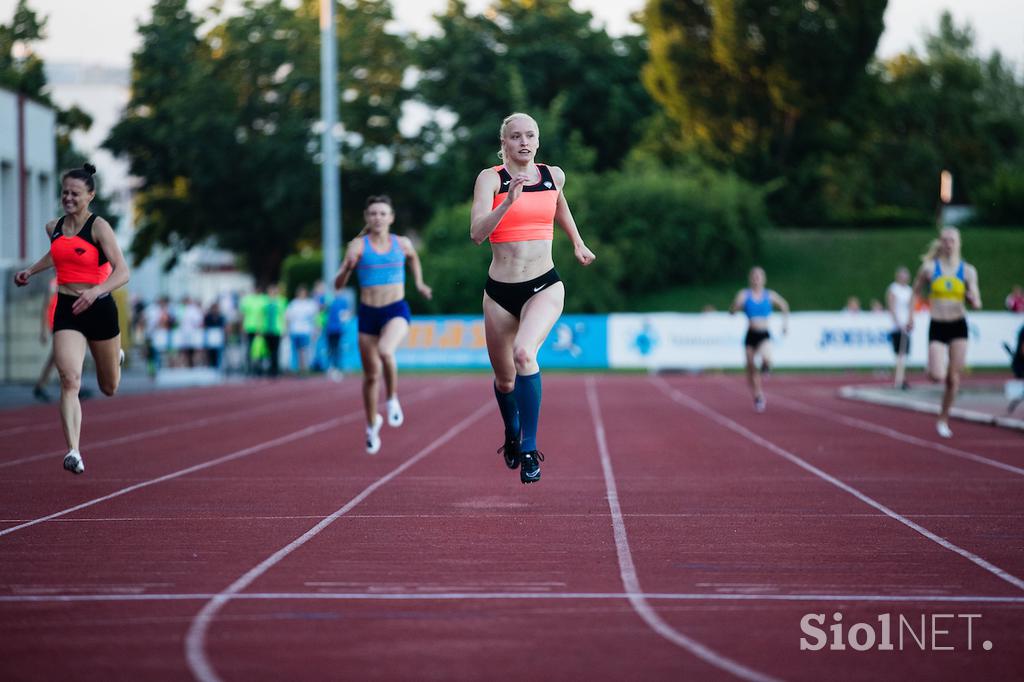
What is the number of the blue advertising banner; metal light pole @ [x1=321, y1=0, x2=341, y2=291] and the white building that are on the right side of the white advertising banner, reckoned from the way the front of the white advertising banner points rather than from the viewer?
3

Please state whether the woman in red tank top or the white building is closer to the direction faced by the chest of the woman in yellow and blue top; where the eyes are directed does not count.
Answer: the woman in red tank top

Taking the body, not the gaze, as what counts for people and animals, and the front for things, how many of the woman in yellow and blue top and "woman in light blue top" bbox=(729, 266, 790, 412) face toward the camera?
2

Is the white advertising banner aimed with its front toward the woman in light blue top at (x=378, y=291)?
yes

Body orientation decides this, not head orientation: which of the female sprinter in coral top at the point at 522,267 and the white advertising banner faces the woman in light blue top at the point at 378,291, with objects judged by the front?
the white advertising banner

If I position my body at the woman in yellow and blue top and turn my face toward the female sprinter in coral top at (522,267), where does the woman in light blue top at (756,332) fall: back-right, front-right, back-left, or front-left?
back-right

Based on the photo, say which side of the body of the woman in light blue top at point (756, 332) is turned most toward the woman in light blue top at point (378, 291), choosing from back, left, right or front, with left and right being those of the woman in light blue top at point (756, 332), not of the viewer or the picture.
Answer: front

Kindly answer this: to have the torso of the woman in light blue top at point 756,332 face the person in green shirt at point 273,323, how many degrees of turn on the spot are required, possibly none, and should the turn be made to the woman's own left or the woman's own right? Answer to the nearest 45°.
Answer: approximately 135° to the woman's own right

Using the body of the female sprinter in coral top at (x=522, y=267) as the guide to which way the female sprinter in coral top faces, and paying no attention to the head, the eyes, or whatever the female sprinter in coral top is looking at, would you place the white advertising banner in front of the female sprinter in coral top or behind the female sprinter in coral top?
behind

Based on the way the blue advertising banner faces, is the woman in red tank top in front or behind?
in front

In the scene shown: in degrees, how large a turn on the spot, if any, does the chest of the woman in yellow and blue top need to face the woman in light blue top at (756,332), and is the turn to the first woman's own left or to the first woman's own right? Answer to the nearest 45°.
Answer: approximately 135° to the first woman's own right

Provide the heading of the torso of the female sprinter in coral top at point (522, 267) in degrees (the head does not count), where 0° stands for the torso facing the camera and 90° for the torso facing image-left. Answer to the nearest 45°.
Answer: approximately 0°

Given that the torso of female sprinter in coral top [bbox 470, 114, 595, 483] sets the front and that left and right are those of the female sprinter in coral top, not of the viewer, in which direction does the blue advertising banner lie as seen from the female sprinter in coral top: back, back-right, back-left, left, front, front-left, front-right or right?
back
